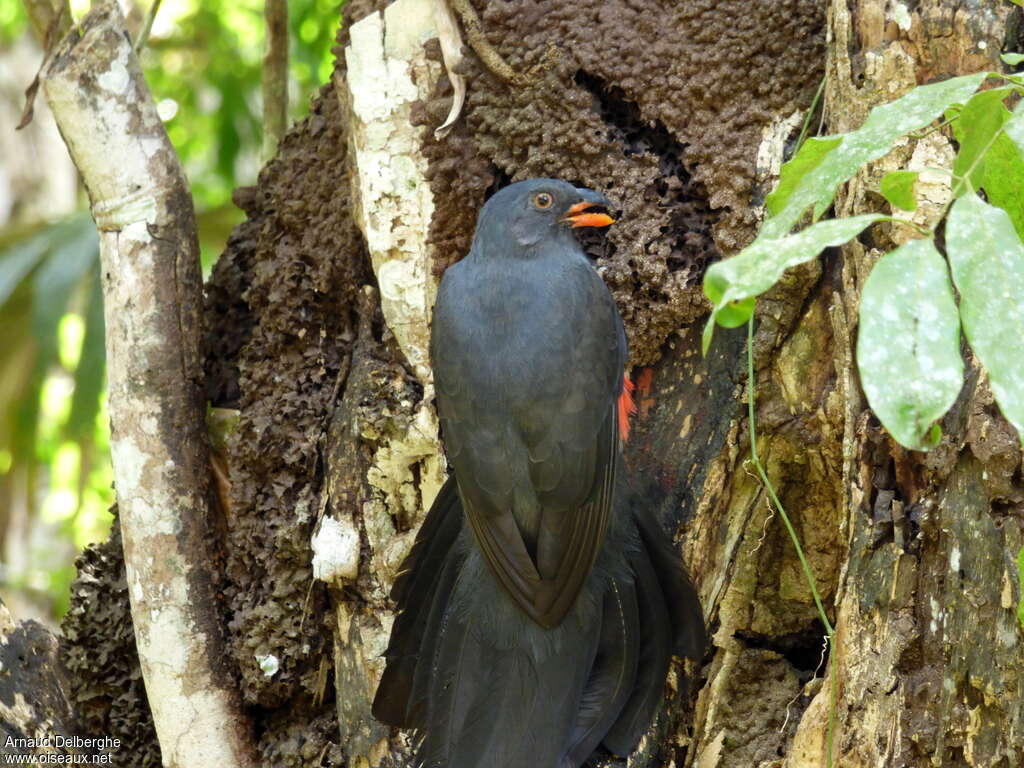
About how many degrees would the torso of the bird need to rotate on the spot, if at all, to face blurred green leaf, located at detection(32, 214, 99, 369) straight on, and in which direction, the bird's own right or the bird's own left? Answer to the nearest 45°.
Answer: approximately 45° to the bird's own left

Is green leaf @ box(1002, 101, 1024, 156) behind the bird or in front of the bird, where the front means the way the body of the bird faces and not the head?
behind

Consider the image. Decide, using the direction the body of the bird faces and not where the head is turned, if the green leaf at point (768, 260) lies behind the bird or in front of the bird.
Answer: behind

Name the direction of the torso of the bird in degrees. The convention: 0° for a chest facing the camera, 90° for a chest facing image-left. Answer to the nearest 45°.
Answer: approximately 180°

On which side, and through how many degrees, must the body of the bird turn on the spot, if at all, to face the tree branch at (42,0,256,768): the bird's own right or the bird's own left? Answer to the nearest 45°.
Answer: approximately 90° to the bird's own left
